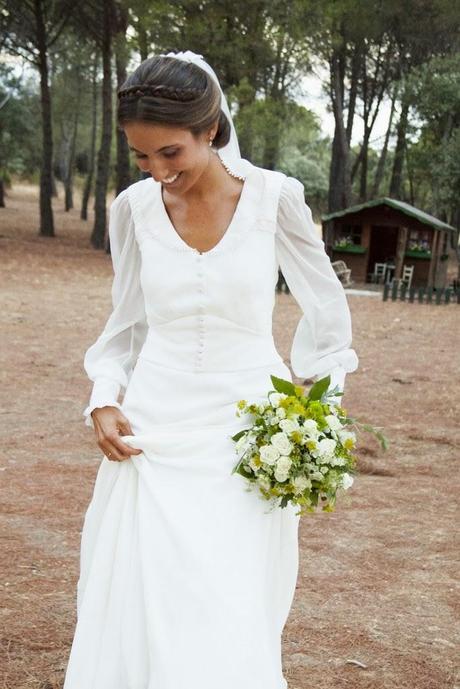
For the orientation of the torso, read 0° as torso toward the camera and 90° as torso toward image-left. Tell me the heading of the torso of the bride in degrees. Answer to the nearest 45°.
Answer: approximately 0°

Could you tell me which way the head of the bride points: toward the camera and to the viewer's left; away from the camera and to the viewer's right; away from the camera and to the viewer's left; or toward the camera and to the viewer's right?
toward the camera and to the viewer's left

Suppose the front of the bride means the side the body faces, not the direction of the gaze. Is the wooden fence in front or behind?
behind

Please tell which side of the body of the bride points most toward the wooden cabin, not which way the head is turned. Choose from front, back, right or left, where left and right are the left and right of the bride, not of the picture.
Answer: back
